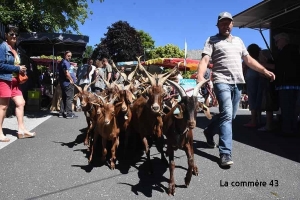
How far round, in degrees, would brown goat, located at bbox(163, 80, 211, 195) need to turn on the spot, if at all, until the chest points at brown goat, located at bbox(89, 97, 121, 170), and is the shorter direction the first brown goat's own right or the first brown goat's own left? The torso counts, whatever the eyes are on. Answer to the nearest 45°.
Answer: approximately 135° to the first brown goat's own right

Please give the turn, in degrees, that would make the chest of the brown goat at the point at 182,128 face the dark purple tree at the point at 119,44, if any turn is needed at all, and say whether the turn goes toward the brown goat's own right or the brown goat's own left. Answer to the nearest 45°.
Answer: approximately 180°

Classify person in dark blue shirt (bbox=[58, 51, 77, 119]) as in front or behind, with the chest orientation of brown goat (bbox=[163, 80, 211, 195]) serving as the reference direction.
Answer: behind

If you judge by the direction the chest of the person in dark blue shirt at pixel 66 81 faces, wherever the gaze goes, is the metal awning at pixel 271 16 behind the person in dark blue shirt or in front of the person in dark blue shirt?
in front

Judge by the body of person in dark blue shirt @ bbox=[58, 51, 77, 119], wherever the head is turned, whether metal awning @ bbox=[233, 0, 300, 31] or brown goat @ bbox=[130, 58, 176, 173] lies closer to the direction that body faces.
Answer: the metal awning

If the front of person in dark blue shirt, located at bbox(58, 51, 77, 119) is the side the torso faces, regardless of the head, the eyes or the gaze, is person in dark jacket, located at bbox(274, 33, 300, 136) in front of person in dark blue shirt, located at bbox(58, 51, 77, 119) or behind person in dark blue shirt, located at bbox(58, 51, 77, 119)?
in front

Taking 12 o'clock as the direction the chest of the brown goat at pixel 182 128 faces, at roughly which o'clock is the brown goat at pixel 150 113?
the brown goat at pixel 150 113 is roughly at 5 o'clock from the brown goat at pixel 182 128.

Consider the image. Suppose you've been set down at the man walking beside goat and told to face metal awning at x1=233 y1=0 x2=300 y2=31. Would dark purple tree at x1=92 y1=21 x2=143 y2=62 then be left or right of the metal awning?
left
